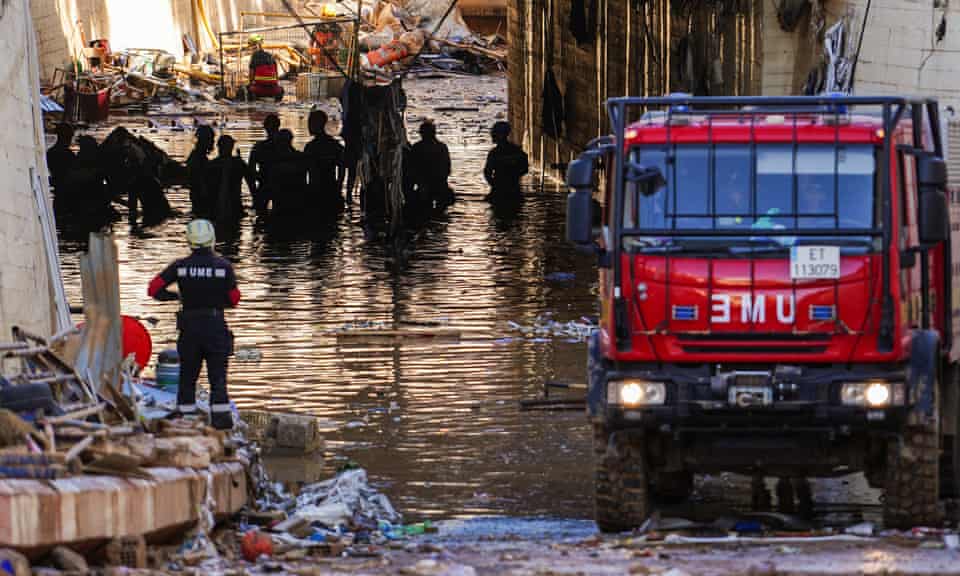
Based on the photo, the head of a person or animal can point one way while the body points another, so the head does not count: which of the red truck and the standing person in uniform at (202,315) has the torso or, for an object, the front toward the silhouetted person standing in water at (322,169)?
the standing person in uniform

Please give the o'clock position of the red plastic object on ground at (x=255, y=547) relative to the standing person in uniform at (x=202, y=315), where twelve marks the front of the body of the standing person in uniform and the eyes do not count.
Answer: The red plastic object on ground is roughly at 6 o'clock from the standing person in uniform.

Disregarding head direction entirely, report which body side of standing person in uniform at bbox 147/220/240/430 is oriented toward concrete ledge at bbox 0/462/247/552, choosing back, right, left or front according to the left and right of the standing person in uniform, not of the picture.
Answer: back

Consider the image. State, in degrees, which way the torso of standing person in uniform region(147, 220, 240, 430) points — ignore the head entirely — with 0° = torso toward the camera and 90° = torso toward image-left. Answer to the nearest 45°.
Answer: approximately 180°

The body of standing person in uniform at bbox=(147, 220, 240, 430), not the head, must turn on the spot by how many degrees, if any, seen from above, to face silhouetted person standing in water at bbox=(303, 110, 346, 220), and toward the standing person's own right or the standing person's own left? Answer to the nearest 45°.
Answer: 0° — they already face them

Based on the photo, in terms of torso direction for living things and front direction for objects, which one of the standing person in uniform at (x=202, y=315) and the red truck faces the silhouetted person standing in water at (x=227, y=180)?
the standing person in uniform

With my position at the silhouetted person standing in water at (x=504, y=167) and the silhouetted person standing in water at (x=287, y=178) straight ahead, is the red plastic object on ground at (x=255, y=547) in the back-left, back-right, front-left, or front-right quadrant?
front-left

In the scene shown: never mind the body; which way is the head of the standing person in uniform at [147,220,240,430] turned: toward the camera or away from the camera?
away from the camera

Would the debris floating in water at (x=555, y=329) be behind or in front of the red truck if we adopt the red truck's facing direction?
behind

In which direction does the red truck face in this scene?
toward the camera

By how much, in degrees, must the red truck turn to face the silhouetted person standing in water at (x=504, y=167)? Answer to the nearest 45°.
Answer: approximately 180°

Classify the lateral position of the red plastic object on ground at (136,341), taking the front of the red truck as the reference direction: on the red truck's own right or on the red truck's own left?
on the red truck's own right

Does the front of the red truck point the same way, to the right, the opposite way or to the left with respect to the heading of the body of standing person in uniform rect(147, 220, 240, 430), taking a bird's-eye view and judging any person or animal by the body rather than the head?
the opposite way

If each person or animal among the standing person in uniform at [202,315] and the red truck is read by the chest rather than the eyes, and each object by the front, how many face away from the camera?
1

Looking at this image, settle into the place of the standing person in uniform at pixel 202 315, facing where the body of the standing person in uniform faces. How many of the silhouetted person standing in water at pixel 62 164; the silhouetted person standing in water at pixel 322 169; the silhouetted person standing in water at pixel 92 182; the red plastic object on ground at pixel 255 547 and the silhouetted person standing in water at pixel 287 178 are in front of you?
4

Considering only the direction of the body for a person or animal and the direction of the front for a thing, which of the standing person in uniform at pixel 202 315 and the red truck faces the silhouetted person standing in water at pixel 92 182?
the standing person in uniform

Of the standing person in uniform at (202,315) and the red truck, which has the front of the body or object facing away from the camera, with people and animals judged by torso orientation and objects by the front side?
the standing person in uniform
